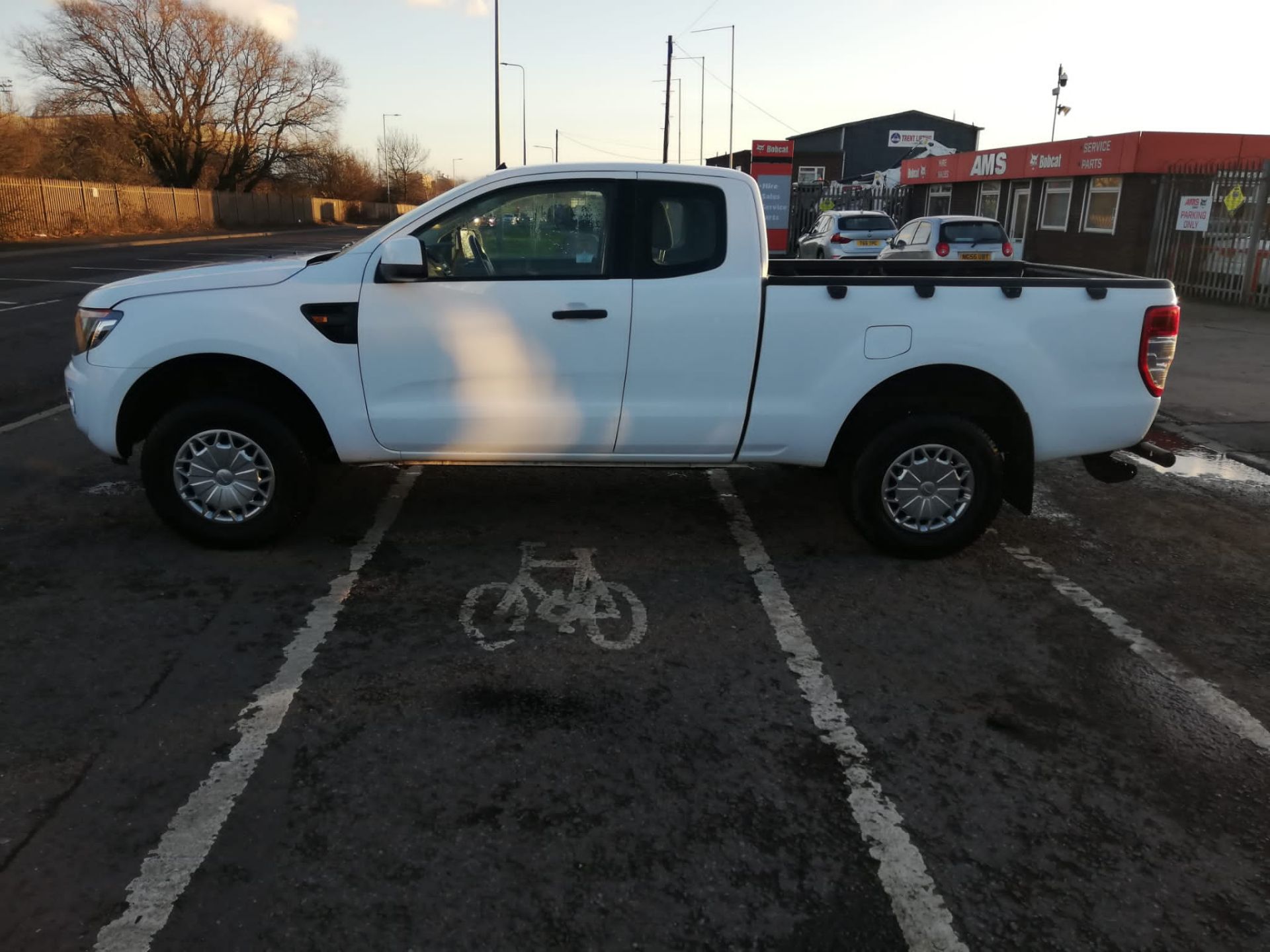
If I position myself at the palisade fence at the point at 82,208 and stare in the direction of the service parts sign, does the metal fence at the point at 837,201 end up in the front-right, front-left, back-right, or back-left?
front-left

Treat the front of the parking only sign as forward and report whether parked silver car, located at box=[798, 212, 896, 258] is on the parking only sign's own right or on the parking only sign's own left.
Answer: on the parking only sign's own right

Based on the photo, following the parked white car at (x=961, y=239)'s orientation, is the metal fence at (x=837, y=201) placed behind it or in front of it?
in front

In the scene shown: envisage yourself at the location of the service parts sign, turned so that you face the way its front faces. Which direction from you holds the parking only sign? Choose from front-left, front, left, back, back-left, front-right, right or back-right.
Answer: front-left

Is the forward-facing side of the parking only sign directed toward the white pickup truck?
yes

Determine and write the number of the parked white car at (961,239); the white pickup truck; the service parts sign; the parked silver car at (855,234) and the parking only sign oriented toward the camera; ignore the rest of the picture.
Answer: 2

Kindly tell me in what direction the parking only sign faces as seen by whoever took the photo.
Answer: facing the viewer

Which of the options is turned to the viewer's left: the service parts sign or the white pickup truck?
the white pickup truck

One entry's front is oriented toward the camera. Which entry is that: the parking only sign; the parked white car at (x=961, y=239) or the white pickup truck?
the parking only sign

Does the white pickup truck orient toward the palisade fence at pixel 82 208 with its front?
no

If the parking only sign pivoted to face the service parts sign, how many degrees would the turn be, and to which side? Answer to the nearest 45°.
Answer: approximately 135° to its right

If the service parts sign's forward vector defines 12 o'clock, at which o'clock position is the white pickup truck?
The white pickup truck is roughly at 12 o'clock from the service parts sign.

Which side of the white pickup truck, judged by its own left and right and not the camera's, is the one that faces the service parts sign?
right

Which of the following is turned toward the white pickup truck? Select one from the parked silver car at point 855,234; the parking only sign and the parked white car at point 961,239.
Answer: the parking only sign

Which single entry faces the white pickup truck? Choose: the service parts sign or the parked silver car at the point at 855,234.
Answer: the service parts sign

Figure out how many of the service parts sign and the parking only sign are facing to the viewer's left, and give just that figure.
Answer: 0

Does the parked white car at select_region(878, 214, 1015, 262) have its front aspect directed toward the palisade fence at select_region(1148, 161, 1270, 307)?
no

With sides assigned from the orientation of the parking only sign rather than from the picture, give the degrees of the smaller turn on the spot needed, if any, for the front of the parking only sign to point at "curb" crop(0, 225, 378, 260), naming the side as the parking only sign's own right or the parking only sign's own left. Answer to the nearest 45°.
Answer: approximately 90° to the parking only sign's own right
